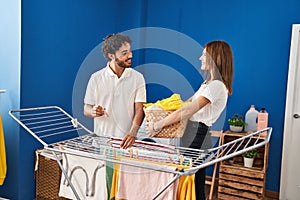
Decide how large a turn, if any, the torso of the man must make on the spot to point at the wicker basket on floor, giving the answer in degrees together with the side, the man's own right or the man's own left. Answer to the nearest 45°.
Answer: approximately 135° to the man's own right

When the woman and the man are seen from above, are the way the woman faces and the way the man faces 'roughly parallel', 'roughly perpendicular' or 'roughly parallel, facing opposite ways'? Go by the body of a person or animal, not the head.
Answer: roughly perpendicular

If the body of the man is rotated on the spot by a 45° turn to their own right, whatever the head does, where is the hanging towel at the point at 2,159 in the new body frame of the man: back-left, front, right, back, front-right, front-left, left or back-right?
right

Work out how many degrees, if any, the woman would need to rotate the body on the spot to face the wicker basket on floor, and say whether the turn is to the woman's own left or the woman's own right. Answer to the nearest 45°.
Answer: approximately 45° to the woman's own right

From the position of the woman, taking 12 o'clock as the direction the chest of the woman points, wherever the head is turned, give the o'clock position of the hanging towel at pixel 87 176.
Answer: The hanging towel is roughly at 11 o'clock from the woman.

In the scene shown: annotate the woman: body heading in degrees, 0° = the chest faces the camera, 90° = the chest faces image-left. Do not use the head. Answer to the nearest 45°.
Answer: approximately 90°
